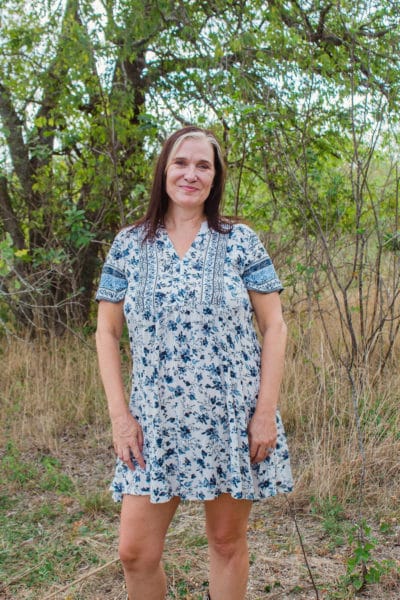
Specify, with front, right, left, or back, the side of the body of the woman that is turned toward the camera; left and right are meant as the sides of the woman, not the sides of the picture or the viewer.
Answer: front

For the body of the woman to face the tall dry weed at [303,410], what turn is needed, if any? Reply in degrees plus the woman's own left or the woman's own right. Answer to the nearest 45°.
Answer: approximately 180°

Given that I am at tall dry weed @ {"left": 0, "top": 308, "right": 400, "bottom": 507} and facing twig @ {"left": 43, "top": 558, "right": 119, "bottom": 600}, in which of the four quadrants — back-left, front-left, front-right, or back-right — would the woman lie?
front-left
